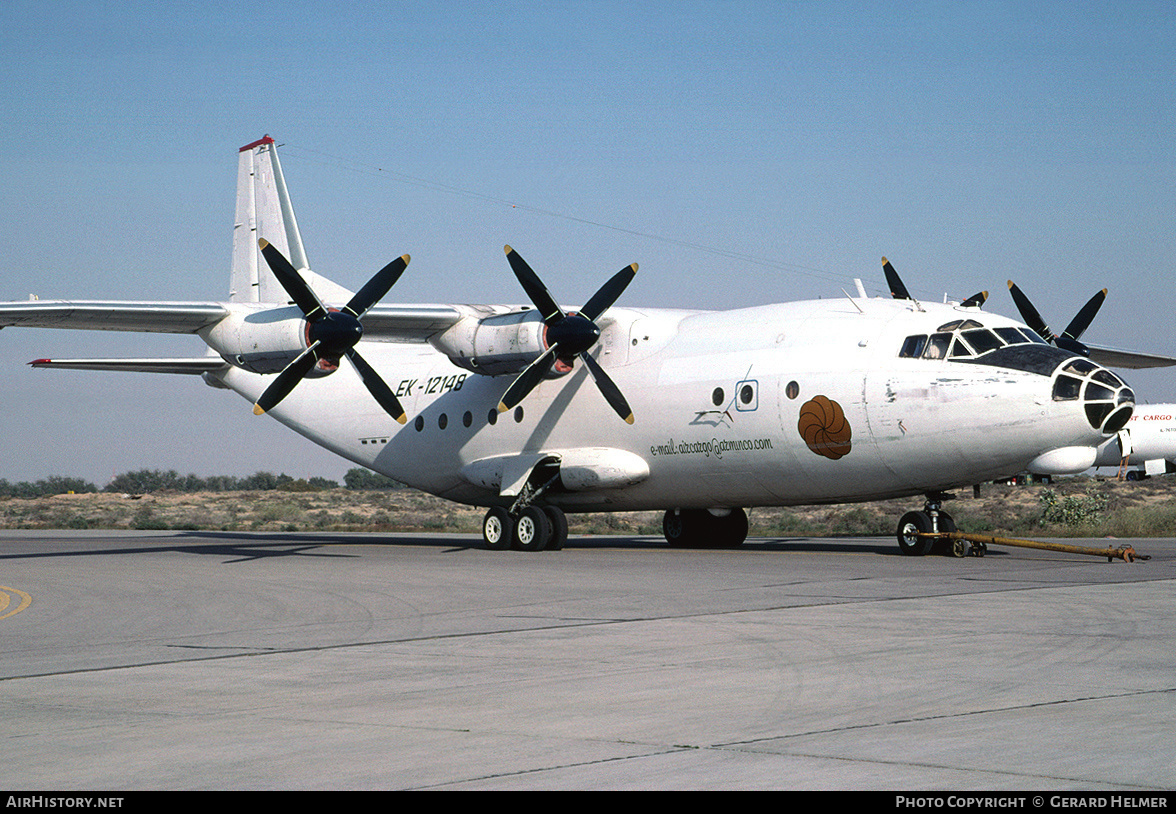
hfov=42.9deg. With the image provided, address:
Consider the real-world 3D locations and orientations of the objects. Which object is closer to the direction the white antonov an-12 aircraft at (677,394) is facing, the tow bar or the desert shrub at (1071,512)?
the tow bar

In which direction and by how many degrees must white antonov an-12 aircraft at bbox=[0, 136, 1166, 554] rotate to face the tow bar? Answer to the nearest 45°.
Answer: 0° — it already faces it

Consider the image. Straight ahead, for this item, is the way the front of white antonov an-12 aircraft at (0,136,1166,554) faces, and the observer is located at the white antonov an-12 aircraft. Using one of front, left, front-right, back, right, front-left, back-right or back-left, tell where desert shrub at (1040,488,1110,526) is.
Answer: left

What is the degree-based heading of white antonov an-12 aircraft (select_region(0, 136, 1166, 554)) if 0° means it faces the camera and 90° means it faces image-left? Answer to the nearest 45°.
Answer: approximately 315°
